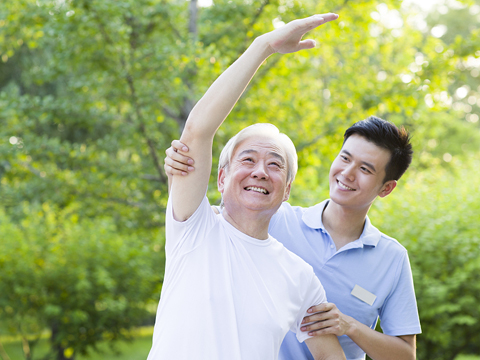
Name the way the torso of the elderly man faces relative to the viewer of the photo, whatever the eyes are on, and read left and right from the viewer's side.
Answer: facing the viewer

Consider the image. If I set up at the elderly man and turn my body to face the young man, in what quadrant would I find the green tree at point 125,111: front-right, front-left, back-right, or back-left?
front-left

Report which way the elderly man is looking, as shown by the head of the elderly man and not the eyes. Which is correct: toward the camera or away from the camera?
toward the camera

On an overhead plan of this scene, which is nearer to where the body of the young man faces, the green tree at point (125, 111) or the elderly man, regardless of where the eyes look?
the elderly man

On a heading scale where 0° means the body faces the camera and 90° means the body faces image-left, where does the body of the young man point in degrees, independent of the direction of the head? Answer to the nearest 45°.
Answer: approximately 45°

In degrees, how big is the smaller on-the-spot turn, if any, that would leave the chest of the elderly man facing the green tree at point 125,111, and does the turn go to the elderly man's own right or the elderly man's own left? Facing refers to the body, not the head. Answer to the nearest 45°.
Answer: approximately 180°

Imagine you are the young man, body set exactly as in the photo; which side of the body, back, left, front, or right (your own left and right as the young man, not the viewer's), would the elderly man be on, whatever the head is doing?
front

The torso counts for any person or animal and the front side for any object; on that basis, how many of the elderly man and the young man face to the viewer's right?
0

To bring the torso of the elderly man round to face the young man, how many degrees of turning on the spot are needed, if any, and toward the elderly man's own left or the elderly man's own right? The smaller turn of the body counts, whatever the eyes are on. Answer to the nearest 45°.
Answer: approximately 135° to the elderly man's own left
